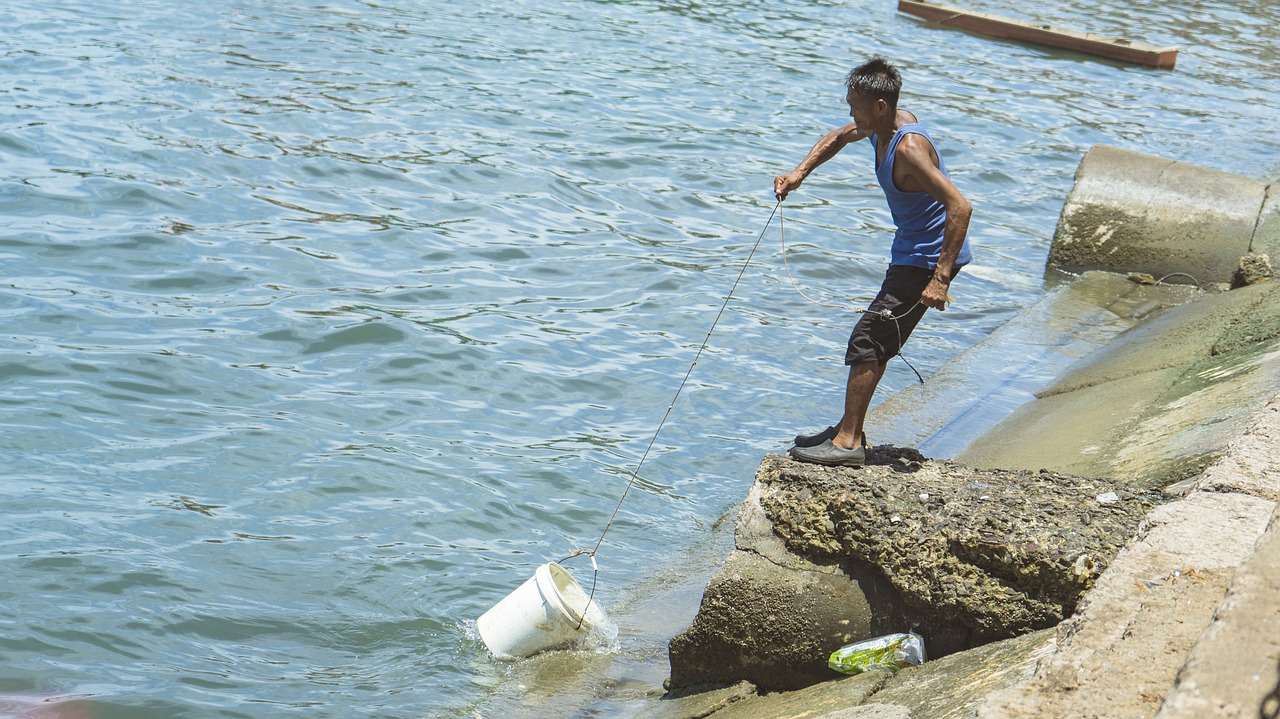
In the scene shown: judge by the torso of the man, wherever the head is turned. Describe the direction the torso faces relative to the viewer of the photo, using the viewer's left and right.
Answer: facing to the left of the viewer

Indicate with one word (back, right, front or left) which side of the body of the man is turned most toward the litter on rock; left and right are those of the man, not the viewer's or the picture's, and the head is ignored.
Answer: left

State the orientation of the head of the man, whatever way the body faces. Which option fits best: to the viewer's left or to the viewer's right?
to the viewer's left

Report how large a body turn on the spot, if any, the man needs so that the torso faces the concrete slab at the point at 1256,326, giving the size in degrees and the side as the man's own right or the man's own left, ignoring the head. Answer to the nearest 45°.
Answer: approximately 135° to the man's own right

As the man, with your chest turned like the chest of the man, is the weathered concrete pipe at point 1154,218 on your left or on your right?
on your right

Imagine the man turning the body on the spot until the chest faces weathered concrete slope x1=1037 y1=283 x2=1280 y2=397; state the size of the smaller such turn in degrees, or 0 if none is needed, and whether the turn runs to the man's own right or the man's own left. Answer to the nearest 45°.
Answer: approximately 135° to the man's own right

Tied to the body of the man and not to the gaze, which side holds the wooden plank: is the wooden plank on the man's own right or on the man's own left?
on the man's own right

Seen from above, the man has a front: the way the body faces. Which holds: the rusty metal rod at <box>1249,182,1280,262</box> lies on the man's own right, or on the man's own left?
on the man's own right
